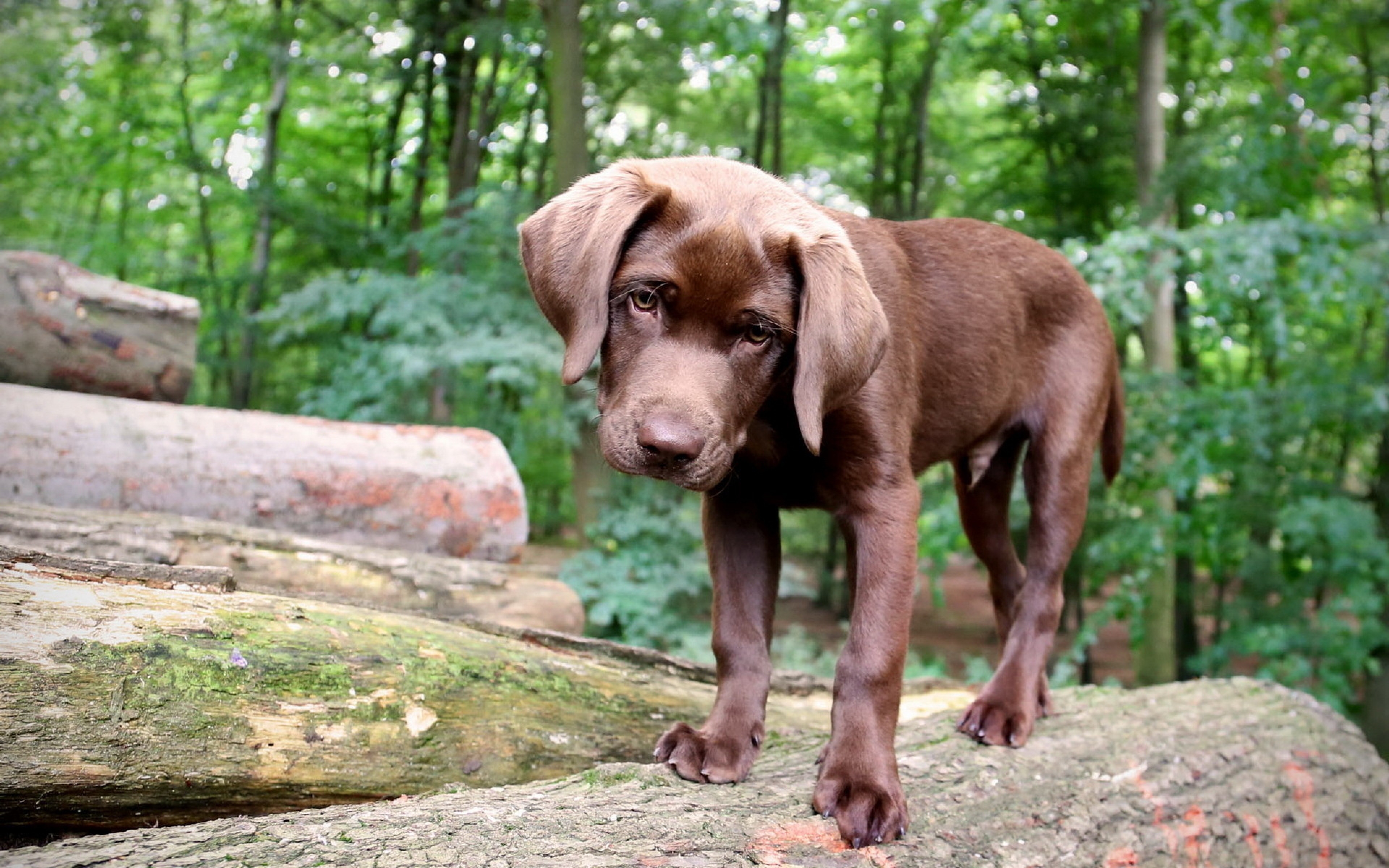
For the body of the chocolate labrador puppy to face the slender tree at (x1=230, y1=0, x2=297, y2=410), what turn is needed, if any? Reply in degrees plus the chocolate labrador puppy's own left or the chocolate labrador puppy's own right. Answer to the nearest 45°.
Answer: approximately 90° to the chocolate labrador puppy's own right

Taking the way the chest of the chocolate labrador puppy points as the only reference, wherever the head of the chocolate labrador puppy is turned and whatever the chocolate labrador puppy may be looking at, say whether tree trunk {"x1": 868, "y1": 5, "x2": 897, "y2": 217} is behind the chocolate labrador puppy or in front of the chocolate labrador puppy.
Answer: behind

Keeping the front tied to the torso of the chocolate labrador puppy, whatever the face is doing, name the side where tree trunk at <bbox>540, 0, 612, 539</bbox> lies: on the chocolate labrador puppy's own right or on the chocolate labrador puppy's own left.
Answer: on the chocolate labrador puppy's own right

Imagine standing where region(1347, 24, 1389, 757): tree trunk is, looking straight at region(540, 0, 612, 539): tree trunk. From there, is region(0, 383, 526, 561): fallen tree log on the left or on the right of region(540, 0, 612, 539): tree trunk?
left

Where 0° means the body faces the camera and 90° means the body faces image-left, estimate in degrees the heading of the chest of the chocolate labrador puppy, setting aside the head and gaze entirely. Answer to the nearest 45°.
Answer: approximately 45°

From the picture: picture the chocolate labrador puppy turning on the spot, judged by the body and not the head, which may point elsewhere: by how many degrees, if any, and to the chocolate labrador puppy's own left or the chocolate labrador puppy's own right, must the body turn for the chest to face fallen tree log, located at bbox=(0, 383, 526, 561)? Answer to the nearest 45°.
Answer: approximately 90° to the chocolate labrador puppy's own right

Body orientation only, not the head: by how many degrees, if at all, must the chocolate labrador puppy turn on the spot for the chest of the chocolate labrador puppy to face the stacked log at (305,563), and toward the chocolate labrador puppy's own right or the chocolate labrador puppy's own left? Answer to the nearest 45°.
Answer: approximately 90° to the chocolate labrador puppy's own right

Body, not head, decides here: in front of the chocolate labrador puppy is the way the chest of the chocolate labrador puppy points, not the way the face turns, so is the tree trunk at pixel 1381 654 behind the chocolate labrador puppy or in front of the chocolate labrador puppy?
behind

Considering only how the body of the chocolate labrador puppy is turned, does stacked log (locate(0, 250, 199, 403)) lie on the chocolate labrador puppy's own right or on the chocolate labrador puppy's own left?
on the chocolate labrador puppy's own right

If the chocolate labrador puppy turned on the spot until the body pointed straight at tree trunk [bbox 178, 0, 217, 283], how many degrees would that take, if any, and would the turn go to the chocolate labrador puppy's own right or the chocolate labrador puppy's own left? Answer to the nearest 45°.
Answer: approximately 90° to the chocolate labrador puppy's own right

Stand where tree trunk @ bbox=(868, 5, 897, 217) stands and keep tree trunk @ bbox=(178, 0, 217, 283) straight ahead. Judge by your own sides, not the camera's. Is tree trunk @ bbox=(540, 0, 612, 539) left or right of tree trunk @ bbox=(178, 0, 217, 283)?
left

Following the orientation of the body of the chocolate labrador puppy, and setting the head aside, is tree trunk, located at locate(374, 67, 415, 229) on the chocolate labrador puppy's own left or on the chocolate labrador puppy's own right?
on the chocolate labrador puppy's own right
